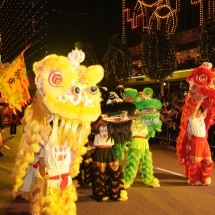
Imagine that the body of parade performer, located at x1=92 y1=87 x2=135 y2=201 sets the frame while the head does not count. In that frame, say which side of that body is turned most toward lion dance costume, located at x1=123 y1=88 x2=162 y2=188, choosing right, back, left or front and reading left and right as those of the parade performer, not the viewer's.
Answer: left

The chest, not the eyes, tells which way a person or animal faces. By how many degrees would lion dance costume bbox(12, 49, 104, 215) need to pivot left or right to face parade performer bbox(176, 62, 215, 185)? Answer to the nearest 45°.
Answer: approximately 90° to its left

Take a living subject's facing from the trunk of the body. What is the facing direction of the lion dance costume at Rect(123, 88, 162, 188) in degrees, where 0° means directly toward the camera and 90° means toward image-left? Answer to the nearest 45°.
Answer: approximately 315°

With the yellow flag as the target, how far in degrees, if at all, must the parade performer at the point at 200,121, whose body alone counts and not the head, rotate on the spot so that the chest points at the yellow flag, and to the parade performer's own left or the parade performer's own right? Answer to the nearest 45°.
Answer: approximately 135° to the parade performer's own right

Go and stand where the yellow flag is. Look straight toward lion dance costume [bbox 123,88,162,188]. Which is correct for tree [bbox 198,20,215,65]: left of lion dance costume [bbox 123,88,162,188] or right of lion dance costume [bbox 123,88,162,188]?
left

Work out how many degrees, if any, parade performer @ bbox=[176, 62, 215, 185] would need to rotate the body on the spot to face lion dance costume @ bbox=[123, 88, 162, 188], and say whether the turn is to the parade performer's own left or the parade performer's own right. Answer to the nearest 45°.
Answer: approximately 90° to the parade performer's own right

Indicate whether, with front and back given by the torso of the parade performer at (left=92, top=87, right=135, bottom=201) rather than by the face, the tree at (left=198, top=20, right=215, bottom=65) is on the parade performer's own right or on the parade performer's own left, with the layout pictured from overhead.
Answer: on the parade performer's own left

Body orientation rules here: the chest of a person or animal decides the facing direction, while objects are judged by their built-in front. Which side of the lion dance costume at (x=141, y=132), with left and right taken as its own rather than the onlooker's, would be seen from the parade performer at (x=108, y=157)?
right

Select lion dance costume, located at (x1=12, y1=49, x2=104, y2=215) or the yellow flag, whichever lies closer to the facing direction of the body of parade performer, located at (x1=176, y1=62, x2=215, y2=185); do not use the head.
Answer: the lion dance costume

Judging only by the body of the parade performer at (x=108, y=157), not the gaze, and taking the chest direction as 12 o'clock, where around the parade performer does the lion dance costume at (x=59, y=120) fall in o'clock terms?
The lion dance costume is roughly at 2 o'clock from the parade performer.
